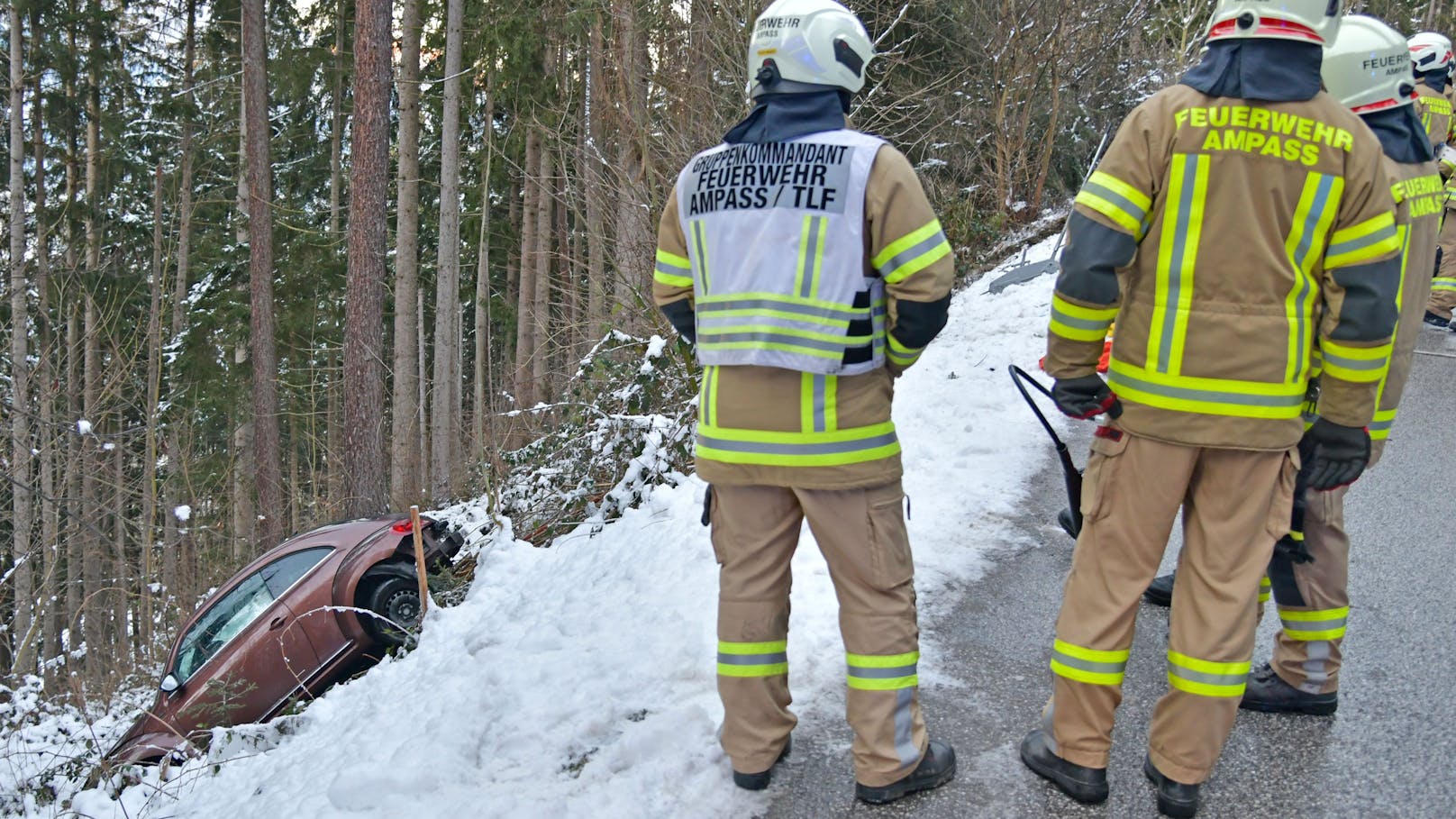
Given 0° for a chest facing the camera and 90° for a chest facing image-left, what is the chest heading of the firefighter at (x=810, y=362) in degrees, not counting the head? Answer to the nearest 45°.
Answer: approximately 225°

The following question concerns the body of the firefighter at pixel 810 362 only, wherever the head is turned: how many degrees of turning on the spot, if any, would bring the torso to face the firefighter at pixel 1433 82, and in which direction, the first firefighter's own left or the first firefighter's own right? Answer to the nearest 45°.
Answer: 0° — they already face them

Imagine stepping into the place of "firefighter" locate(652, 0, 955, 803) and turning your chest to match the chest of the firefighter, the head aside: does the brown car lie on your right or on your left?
on your left

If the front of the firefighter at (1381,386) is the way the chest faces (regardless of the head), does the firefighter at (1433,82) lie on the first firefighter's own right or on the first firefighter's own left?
on the first firefighter's own right

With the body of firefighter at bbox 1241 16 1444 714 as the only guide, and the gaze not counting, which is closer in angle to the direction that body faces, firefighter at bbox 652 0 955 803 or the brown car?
the brown car

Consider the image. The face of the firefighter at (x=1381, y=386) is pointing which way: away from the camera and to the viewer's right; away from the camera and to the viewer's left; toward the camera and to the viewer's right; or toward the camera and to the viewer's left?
away from the camera and to the viewer's left

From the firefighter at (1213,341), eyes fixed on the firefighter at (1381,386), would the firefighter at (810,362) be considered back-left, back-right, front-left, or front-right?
back-left

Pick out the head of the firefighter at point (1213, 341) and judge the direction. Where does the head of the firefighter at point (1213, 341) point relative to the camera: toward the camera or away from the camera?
away from the camera

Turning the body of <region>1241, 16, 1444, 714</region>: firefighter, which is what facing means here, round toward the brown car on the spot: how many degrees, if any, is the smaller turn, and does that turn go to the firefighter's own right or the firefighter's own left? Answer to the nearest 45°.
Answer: approximately 45° to the firefighter's own left

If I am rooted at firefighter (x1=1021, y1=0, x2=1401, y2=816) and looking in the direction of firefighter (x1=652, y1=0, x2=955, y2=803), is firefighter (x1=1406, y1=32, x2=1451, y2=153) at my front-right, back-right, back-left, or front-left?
back-right

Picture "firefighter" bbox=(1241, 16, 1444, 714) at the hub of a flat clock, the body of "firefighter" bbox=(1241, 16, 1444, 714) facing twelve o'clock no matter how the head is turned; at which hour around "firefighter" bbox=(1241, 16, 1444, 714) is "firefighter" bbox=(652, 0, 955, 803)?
"firefighter" bbox=(652, 0, 955, 803) is roughly at 9 o'clock from "firefighter" bbox=(1241, 16, 1444, 714).

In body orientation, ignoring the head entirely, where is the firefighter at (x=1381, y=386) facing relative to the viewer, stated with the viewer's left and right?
facing away from the viewer and to the left of the viewer

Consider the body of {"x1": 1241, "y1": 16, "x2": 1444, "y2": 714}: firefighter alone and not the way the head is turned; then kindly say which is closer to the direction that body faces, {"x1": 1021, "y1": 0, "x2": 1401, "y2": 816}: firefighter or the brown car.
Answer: the brown car

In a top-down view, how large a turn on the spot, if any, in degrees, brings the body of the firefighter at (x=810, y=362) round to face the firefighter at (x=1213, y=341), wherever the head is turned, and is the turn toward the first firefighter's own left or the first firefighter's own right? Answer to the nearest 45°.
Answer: approximately 45° to the first firefighter's own right
